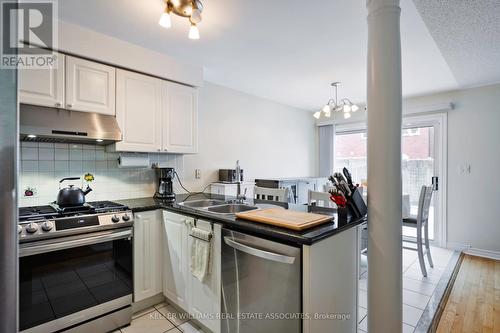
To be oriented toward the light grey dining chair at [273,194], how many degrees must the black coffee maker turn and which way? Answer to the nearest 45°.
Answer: approximately 45° to its left

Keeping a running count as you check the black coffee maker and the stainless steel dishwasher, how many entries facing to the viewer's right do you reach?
0

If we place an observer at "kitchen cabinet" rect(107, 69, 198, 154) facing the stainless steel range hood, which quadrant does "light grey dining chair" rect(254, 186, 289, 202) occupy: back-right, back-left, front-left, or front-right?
back-left

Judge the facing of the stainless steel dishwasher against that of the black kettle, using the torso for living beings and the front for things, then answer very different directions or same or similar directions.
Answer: very different directions

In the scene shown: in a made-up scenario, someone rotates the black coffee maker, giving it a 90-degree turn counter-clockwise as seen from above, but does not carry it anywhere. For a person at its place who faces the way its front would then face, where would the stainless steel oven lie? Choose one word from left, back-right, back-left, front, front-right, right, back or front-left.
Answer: back-right

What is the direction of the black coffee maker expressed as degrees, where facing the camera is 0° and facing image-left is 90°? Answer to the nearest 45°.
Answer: approximately 0°
